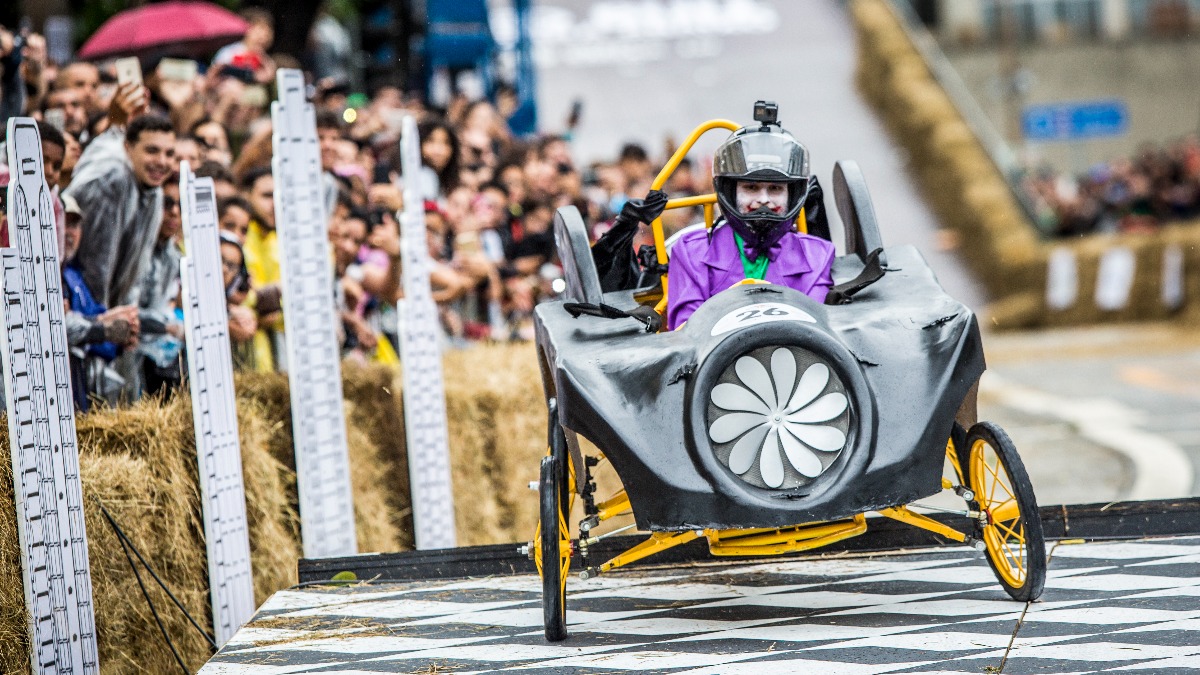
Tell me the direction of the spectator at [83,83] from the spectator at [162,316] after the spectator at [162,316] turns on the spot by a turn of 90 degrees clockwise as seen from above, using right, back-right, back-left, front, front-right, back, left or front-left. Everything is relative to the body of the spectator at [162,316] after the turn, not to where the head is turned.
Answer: back-right

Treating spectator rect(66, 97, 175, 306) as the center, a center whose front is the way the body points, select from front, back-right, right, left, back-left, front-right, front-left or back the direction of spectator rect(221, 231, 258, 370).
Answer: left

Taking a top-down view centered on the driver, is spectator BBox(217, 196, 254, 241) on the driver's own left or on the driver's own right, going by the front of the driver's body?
on the driver's own right

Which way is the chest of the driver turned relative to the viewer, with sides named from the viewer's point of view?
facing the viewer

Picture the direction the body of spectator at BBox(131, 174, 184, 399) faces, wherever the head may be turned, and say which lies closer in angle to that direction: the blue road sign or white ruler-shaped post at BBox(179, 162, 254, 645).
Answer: the white ruler-shaped post

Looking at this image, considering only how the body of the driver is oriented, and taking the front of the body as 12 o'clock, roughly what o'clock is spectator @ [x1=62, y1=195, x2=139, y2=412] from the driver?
The spectator is roughly at 3 o'clock from the driver.

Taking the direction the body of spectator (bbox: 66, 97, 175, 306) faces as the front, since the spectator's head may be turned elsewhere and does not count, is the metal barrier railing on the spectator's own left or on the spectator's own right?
on the spectator's own left

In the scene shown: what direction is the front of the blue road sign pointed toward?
toward the camera

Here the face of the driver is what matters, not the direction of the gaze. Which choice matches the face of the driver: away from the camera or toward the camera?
toward the camera

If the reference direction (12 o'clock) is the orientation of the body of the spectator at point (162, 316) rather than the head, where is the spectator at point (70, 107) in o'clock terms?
the spectator at point (70, 107) is roughly at 7 o'clock from the spectator at point (162, 316).

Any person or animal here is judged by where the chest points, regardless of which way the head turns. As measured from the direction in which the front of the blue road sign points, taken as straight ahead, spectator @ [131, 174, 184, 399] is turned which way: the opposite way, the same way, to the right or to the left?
to the left

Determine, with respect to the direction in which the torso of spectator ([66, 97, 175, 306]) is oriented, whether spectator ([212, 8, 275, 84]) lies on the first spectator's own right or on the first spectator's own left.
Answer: on the first spectator's own left

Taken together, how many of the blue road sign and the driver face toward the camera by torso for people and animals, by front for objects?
2

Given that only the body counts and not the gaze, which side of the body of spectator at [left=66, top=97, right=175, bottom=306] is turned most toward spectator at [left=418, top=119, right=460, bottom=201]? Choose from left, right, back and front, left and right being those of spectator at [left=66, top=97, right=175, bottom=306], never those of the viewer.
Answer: left
